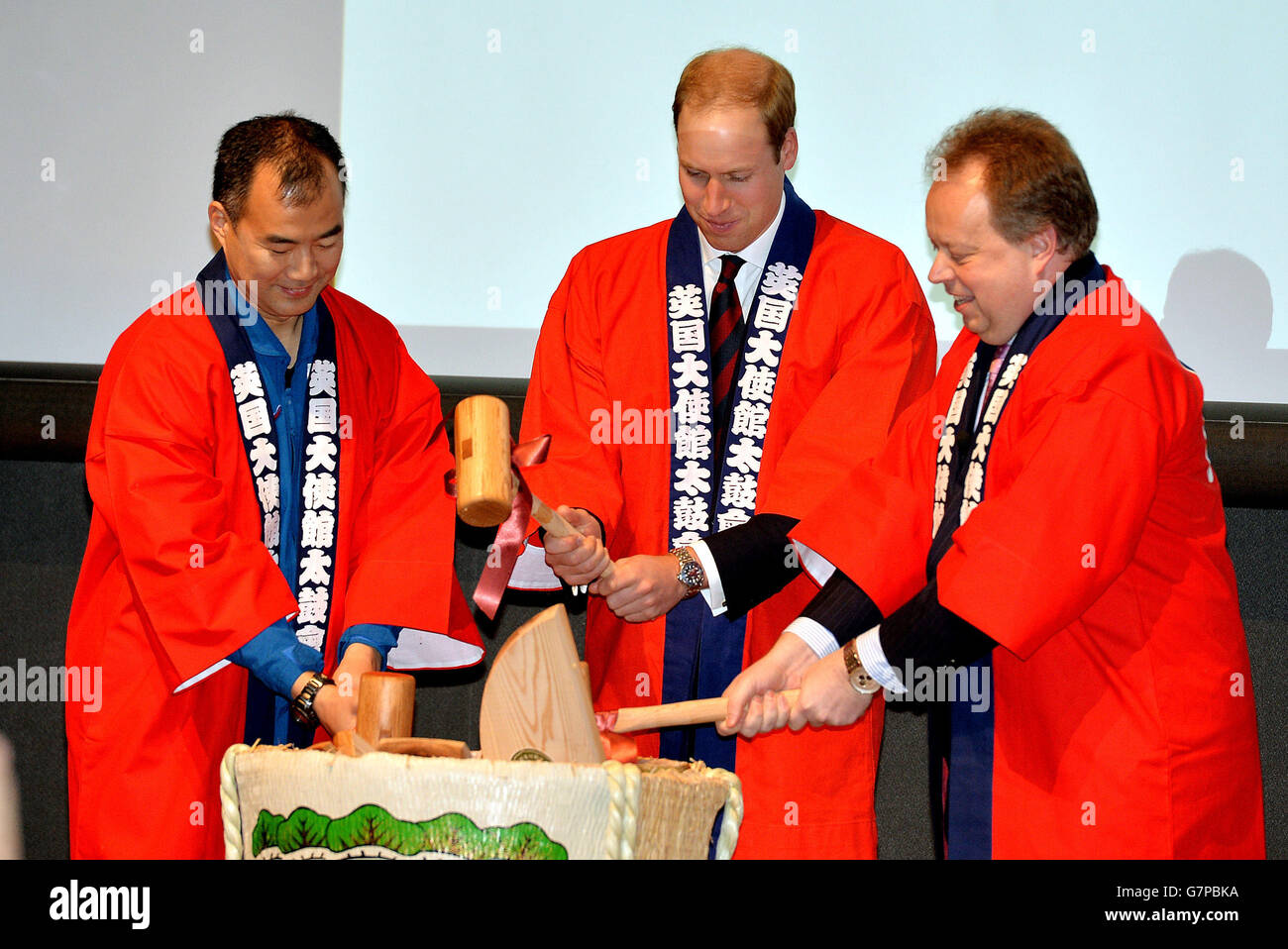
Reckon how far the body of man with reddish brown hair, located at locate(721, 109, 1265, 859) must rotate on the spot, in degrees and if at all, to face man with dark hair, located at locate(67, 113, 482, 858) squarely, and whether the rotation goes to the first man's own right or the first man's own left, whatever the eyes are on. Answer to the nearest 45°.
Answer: approximately 45° to the first man's own right

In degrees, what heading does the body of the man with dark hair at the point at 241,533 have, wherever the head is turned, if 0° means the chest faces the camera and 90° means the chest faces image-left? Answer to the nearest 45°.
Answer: approximately 315°

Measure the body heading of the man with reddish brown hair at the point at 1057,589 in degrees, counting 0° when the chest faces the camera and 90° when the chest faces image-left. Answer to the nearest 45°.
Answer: approximately 45°

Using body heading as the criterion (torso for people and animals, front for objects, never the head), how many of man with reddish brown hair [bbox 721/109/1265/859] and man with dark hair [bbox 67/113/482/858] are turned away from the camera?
0

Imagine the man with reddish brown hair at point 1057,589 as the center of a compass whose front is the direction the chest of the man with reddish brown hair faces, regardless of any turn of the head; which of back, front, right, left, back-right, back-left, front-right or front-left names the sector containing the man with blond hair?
right

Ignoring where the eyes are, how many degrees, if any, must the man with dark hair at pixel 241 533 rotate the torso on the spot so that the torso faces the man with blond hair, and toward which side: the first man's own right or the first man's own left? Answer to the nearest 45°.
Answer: approximately 45° to the first man's own left

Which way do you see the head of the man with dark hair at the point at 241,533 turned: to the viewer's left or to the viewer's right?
to the viewer's right
